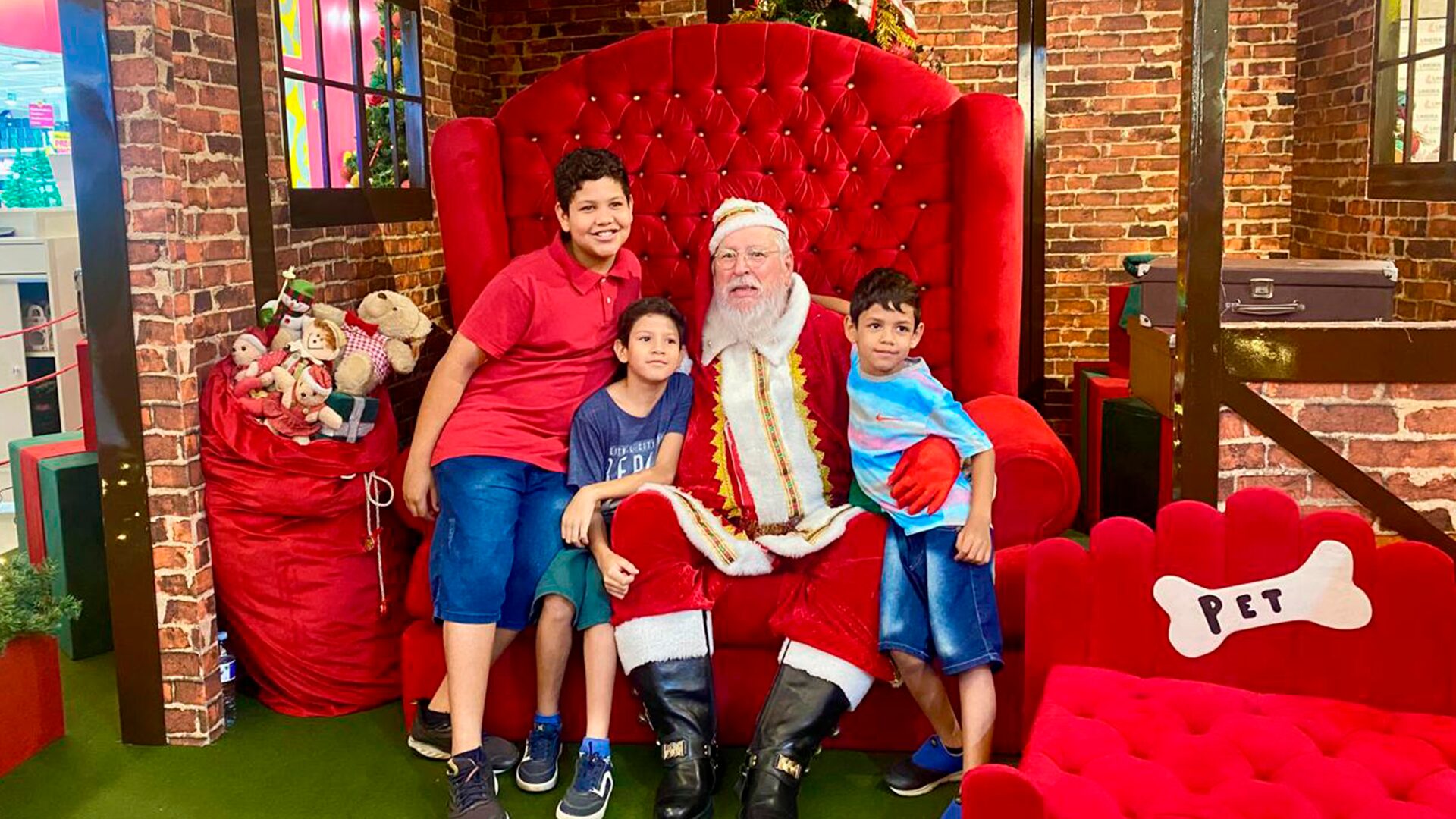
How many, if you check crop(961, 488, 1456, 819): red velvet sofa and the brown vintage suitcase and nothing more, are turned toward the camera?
2

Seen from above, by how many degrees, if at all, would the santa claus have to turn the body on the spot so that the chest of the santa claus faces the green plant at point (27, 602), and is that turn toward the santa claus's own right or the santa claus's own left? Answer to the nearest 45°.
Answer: approximately 90° to the santa claus's own right

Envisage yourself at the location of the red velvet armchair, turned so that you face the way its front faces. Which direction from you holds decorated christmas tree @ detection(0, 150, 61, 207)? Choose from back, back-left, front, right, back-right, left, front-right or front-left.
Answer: back-right

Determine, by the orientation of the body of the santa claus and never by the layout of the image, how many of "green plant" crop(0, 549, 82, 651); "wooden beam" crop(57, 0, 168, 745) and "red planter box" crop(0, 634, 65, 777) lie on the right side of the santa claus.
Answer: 3

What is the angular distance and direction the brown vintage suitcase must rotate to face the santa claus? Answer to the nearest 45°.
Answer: approximately 45° to its right

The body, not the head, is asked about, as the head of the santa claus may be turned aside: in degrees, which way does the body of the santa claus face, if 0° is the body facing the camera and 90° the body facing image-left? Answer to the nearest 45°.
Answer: approximately 0°

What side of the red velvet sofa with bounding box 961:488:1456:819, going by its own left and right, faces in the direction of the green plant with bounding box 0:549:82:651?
right

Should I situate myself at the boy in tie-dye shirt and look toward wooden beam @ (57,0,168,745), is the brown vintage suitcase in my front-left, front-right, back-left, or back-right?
back-right

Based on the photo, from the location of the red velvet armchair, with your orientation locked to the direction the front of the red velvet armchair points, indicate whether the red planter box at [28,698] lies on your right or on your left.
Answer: on your right

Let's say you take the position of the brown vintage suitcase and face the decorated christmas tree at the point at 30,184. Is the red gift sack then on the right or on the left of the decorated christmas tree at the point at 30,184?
left

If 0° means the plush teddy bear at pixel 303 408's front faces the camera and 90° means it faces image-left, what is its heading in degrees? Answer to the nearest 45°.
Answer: approximately 0°
